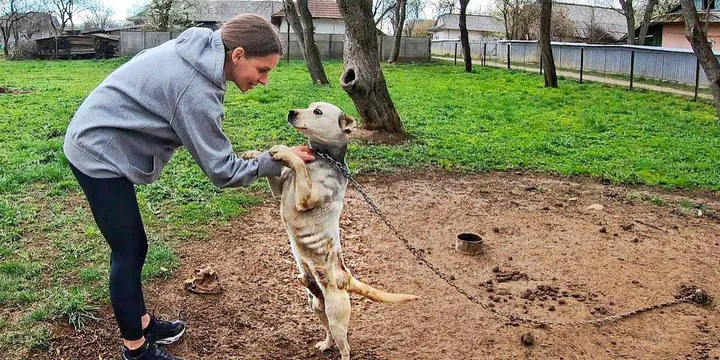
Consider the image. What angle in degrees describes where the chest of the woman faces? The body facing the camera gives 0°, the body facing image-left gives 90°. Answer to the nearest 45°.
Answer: approximately 270°

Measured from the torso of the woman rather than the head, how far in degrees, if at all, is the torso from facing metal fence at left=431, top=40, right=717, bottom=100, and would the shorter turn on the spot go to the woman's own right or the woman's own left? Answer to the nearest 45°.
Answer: approximately 45° to the woman's own left

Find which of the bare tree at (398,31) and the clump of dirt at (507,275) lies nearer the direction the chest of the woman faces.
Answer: the clump of dirt

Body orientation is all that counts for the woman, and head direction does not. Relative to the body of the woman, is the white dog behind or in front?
in front

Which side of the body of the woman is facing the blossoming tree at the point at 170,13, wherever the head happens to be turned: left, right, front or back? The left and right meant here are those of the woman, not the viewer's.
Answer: left

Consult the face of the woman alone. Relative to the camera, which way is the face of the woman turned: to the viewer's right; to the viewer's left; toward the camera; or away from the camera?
to the viewer's right

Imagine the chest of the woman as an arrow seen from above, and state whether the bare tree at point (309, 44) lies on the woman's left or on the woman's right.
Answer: on the woman's left

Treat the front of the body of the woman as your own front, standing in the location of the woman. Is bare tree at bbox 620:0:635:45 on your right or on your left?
on your left
